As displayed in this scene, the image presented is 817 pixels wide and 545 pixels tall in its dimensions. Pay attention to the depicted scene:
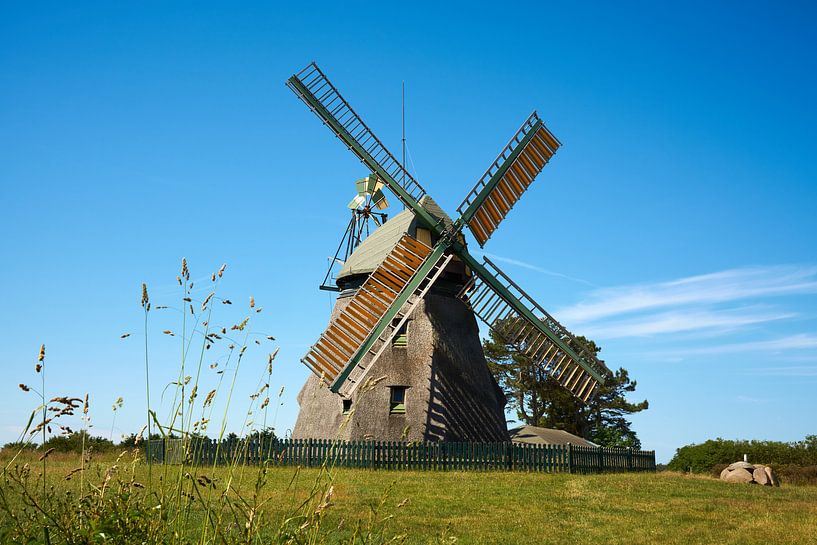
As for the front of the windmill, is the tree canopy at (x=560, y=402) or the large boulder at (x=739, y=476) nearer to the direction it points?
the large boulder

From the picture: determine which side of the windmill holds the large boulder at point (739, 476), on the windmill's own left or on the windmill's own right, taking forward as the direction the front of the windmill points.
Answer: on the windmill's own left

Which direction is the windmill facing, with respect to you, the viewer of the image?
facing the viewer and to the right of the viewer

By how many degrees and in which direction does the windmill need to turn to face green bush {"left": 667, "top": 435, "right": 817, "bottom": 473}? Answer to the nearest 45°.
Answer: approximately 90° to its left

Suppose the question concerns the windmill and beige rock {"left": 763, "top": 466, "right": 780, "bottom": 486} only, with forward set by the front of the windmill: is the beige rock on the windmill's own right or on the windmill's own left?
on the windmill's own left

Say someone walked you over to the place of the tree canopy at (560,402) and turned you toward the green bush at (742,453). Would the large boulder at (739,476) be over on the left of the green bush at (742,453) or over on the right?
right

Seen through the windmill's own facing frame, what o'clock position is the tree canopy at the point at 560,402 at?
The tree canopy is roughly at 8 o'clock from the windmill.
